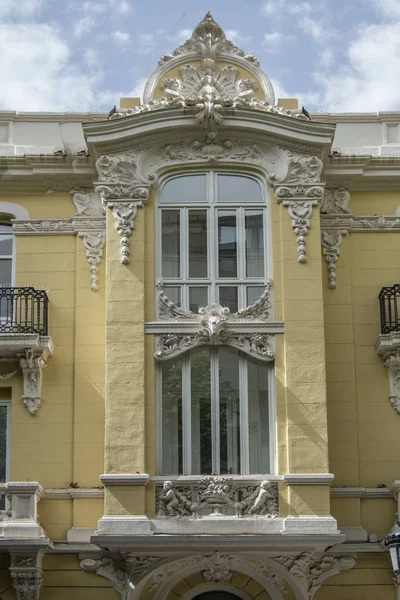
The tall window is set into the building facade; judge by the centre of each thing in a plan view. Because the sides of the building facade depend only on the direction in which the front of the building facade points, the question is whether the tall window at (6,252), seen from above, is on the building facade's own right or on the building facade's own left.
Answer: on the building facade's own right

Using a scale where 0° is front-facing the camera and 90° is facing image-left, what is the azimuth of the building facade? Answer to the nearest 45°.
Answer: approximately 0°
